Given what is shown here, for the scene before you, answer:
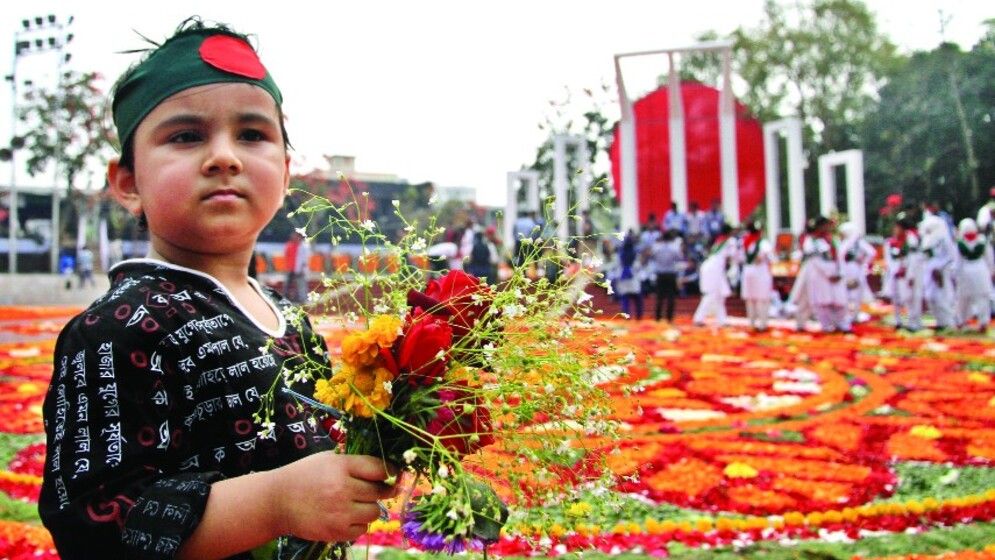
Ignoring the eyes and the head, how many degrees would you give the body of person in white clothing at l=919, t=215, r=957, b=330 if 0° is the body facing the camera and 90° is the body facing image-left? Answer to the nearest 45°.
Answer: approximately 45°

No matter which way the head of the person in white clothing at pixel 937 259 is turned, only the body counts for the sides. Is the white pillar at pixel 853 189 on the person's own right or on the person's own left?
on the person's own right

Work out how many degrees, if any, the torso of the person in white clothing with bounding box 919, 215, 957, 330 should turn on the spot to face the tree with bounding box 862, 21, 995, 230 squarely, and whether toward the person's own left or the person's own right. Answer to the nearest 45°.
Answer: approximately 135° to the person's own right

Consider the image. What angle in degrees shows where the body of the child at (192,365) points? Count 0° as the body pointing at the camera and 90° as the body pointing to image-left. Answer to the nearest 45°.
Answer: approximately 315°

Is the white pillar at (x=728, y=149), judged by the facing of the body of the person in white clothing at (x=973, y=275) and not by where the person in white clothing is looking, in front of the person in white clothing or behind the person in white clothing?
behind

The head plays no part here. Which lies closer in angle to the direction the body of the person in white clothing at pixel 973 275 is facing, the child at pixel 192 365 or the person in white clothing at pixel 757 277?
the child

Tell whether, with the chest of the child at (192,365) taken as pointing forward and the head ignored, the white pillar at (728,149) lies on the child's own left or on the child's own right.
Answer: on the child's own left
